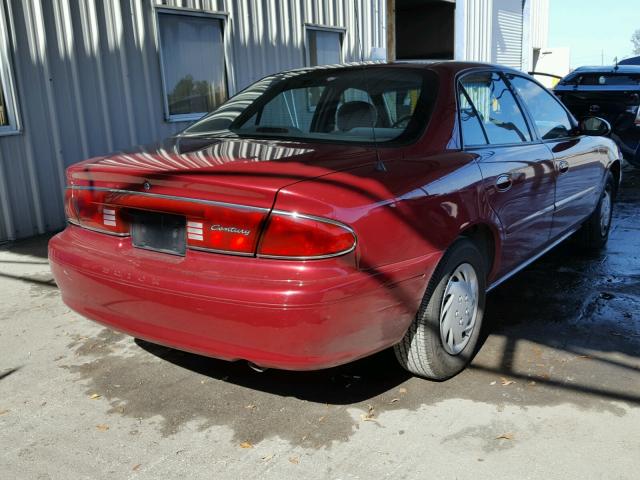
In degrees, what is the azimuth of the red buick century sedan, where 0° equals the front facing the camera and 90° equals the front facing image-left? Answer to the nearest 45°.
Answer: approximately 225°

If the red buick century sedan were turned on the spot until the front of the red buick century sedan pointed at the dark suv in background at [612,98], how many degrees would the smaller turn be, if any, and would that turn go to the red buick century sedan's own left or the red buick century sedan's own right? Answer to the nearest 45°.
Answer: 0° — it already faces it
